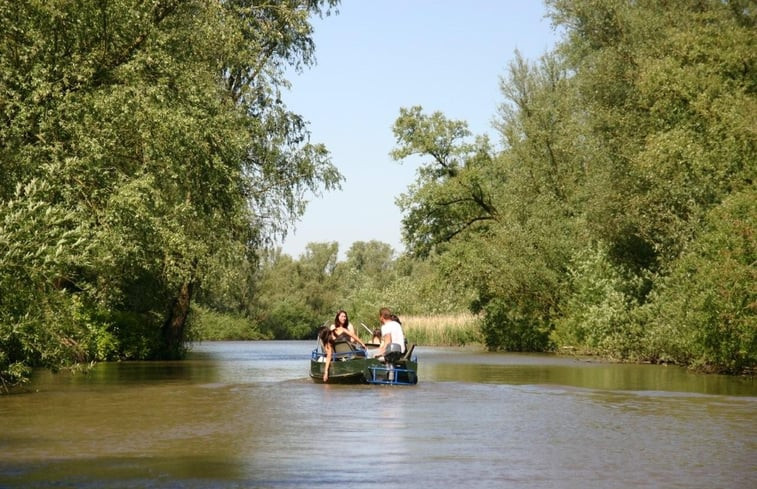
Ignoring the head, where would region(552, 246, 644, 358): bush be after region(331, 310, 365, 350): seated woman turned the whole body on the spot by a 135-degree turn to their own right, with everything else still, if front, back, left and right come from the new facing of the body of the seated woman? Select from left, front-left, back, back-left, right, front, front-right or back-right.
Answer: back-right

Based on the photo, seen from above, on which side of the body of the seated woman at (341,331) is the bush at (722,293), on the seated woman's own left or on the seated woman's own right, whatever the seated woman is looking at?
on the seated woman's own left

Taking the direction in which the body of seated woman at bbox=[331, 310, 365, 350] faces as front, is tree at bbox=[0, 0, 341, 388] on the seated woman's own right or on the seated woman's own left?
on the seated woman's own right

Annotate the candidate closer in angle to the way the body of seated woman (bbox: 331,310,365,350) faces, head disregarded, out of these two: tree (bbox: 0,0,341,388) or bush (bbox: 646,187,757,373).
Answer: the bush

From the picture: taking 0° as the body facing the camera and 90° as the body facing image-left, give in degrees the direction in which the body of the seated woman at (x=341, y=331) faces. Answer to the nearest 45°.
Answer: approximately 315°
